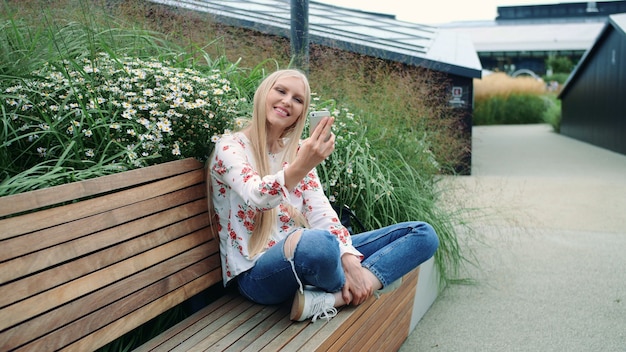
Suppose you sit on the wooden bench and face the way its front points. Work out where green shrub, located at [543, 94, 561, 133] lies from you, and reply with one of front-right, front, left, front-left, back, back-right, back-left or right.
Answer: left

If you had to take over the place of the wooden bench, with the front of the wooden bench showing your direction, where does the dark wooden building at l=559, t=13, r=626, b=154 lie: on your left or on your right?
on your left

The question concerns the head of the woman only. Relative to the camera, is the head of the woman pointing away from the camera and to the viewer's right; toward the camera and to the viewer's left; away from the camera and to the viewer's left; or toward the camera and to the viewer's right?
toward the camera and to the viewer's right

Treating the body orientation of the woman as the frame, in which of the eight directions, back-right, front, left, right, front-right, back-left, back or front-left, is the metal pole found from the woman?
back-left

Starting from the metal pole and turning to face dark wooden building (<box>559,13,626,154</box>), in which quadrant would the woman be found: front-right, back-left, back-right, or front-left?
back-right

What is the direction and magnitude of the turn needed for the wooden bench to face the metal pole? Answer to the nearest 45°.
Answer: approximately 90° to its left

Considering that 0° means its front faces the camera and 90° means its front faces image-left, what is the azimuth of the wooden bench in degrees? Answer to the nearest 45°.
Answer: approximately 315°

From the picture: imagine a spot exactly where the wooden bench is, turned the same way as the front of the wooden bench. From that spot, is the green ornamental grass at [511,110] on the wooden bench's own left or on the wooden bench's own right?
on the wooden bench's own left

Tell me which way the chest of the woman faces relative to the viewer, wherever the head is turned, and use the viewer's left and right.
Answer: facing the viewer and to the right of the viewer
